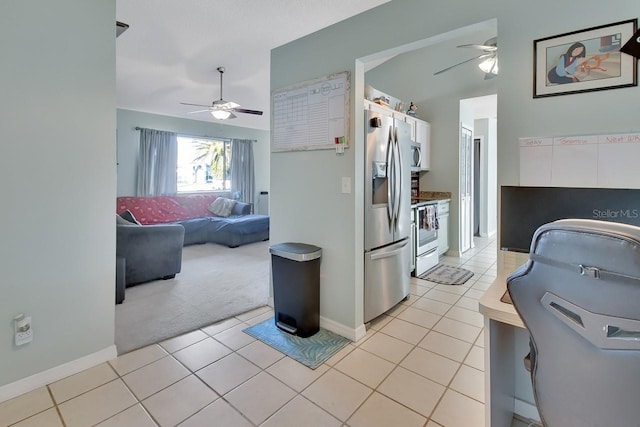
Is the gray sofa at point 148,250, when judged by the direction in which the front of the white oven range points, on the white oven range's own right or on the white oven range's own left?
on the white oven range's own right

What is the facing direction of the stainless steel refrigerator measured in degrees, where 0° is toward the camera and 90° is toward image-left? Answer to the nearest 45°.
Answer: approximately 315°

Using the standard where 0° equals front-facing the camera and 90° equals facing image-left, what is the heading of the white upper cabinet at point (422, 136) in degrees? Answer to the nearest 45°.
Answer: approximately 315°

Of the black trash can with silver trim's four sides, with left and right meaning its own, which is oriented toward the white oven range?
back

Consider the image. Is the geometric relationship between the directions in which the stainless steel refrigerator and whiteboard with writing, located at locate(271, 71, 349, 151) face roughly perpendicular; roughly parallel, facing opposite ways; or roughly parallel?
roughly perpendicular

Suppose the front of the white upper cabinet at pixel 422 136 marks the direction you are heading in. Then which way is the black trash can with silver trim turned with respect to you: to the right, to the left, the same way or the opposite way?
to the right
